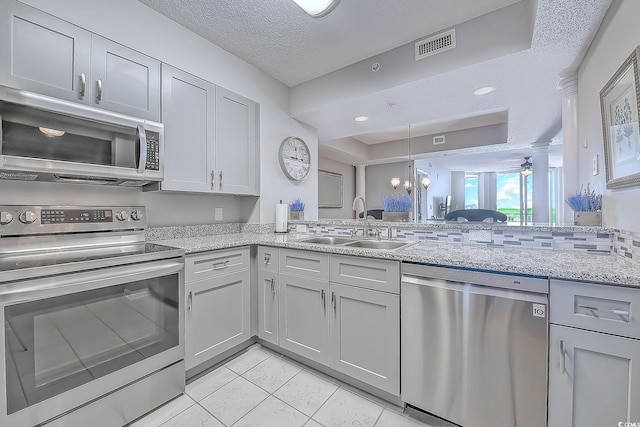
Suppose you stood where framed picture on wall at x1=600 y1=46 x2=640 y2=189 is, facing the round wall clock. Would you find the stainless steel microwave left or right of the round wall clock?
left

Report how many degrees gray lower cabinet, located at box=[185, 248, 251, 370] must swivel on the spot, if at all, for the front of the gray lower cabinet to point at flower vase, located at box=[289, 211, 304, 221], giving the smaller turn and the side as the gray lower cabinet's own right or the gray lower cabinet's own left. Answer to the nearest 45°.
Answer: approximately 90° to the gray lower cabinet's own left

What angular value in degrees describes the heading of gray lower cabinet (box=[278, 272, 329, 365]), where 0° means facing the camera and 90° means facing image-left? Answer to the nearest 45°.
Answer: approximately 45°

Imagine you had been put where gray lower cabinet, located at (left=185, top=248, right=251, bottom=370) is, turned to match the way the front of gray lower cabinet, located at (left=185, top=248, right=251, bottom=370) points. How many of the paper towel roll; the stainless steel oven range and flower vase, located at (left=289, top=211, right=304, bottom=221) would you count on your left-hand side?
2

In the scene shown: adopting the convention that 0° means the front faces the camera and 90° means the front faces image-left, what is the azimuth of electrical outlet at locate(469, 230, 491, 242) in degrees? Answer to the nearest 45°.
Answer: approximately 0°

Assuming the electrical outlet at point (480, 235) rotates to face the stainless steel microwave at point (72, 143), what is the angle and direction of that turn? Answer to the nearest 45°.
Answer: approximately 45° to its right

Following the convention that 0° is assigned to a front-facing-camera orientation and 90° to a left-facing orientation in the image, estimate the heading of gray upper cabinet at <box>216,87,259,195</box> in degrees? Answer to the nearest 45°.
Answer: approximately 315°
